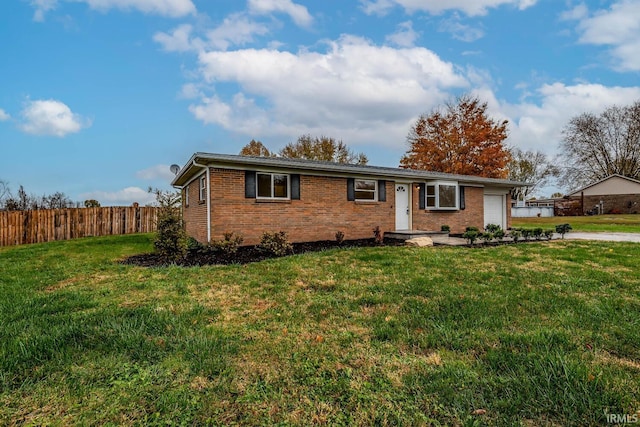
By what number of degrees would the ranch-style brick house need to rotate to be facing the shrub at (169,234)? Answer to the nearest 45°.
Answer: approximately 90° to its right

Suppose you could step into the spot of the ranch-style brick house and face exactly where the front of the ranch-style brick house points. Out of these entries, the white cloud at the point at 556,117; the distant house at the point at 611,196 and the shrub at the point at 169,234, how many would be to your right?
1

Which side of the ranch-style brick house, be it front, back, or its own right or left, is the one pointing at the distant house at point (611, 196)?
left

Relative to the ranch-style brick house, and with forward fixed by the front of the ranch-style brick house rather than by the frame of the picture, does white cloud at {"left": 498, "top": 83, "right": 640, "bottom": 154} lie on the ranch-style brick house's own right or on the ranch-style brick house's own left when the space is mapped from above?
on the ranch-style brick house's own left

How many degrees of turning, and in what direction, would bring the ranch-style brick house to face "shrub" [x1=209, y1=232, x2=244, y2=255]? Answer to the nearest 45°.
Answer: approximately 90° to its right
